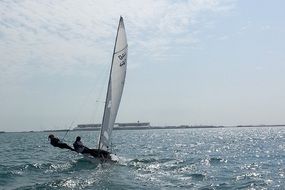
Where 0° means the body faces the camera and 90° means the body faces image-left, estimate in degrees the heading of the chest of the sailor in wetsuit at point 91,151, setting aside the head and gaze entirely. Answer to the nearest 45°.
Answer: approximately 270°
